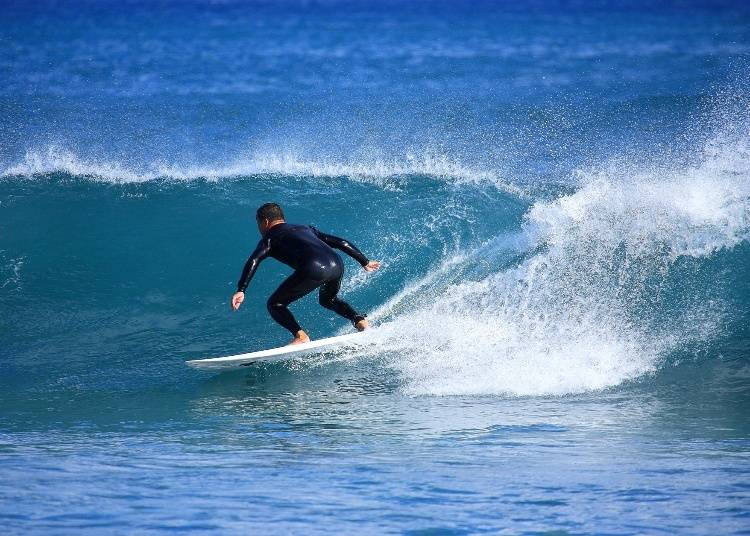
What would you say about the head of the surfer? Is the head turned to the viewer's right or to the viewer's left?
to the viewer's left

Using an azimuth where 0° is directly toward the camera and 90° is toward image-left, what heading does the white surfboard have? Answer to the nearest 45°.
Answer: approximately 90°

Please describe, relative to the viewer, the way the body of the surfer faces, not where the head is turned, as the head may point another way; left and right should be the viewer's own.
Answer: facing away from the viewer and to the left of the viewer
